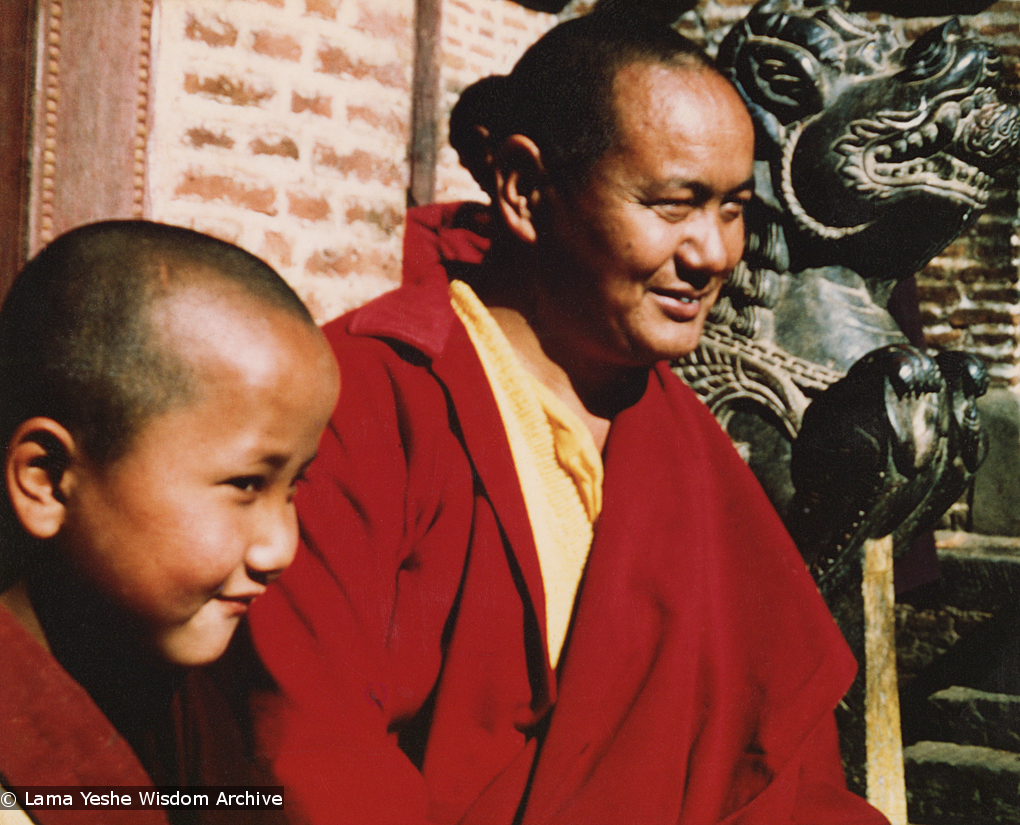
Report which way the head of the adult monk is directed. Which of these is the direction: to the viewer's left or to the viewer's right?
to the viewer's right

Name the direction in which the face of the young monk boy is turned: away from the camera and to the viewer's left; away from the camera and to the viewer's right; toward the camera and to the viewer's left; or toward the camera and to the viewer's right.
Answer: toward the camera and to the viewer's right

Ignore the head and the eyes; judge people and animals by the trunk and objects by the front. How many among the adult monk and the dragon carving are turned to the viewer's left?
0

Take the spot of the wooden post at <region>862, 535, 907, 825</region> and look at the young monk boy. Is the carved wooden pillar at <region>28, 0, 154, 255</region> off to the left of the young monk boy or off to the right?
right

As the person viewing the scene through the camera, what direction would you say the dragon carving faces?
facing to the right of the viewer

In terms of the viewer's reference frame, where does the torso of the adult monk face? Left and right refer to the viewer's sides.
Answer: facing the viewer and to the right of the viewer

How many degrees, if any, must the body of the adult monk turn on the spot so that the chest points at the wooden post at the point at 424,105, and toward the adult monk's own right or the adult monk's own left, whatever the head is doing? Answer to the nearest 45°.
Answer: approximately 135° to the adult monk's own left

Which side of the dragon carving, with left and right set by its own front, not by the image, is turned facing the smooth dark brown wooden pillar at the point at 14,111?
back

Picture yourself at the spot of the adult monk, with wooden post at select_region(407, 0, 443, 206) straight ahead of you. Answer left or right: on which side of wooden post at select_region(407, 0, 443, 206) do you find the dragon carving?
right
